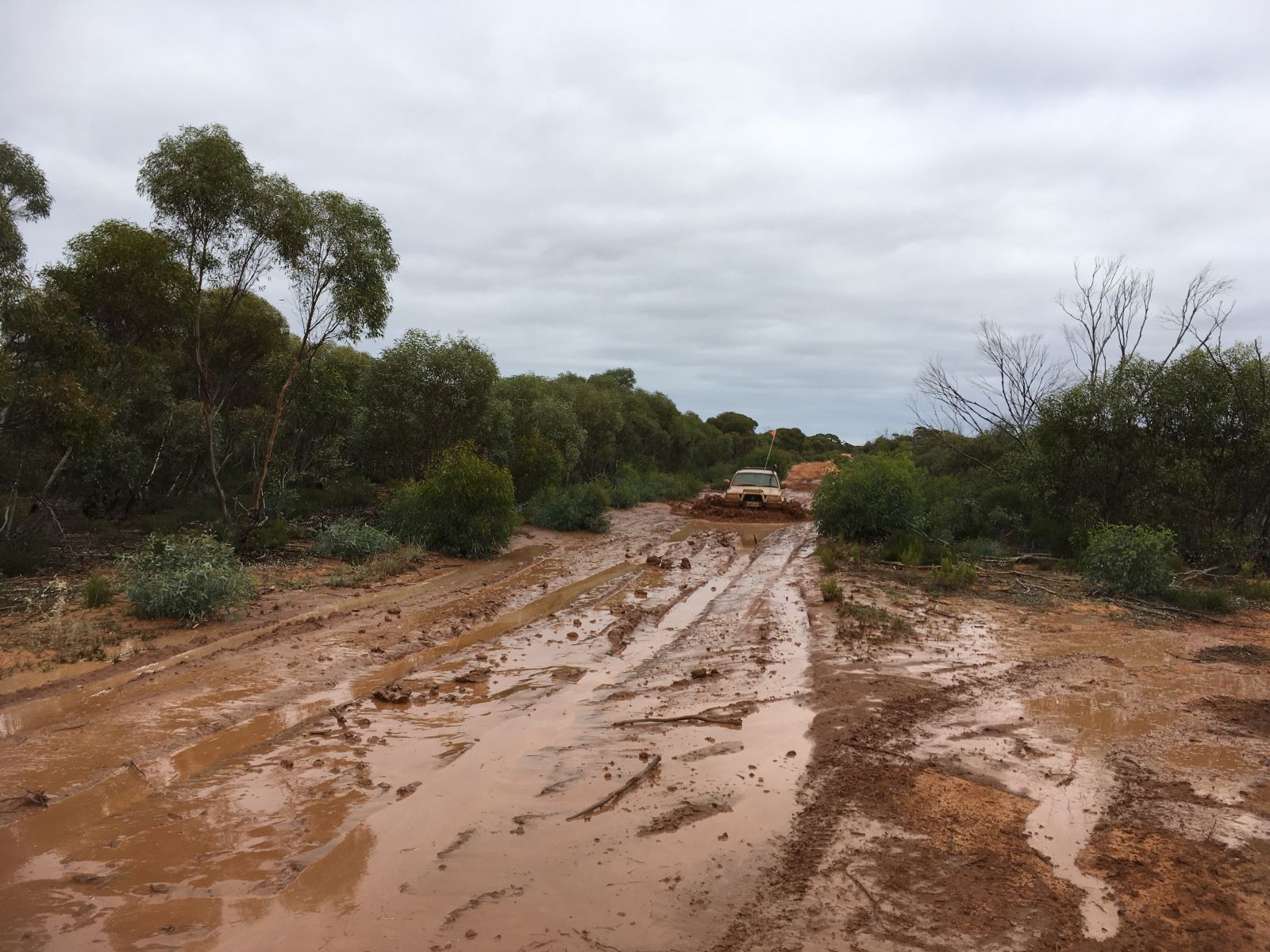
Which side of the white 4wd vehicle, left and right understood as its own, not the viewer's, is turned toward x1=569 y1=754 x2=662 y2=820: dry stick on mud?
front

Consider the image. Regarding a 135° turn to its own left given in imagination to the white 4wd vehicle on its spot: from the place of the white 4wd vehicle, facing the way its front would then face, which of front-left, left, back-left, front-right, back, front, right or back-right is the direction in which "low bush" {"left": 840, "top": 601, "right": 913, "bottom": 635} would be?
back-right

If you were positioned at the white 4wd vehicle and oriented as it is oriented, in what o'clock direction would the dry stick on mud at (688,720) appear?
The dry stick on mud is roughly at 12 o'clock from the white 4wd vehicle.

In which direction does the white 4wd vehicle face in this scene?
toward the camera

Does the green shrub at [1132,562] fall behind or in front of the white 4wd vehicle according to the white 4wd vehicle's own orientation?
in front

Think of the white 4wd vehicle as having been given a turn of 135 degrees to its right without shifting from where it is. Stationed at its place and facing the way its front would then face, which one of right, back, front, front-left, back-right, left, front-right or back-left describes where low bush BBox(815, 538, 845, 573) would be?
back-left

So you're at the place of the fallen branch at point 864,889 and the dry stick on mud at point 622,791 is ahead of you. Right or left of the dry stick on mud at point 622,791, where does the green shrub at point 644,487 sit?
right

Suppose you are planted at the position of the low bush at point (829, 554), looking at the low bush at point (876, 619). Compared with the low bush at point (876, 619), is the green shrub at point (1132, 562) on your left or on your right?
left

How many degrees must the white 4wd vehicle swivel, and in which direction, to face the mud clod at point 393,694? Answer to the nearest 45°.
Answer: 0° — it already faces it

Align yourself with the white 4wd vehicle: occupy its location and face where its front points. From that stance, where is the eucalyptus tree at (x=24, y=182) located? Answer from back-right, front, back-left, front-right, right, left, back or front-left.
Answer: front-right

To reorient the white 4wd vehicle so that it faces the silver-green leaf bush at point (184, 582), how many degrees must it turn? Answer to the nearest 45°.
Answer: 0° — it already faces it

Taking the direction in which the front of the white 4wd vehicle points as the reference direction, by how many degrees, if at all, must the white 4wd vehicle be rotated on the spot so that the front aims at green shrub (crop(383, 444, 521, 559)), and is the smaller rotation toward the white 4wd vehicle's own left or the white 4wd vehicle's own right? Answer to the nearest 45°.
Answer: approximately 45° to the white 4wd vehicle's own right

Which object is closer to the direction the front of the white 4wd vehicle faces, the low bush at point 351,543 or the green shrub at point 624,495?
the low bush

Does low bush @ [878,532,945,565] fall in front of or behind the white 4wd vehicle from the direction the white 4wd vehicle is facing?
in front

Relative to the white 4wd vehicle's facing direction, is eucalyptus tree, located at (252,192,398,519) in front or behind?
in front
